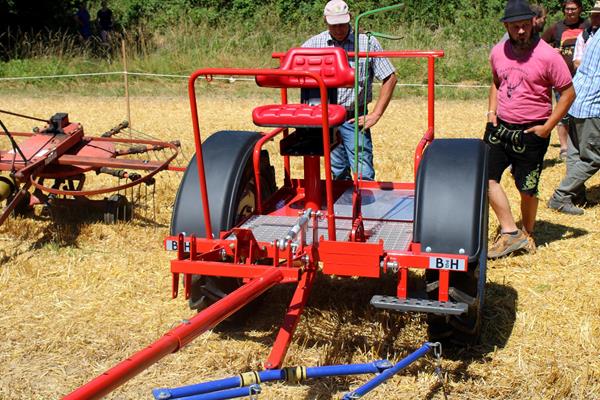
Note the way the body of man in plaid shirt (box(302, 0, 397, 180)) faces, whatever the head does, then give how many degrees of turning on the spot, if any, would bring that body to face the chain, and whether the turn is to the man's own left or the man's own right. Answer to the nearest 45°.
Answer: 0° — they already face it

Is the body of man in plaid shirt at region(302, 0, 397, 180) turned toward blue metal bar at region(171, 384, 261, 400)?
yes

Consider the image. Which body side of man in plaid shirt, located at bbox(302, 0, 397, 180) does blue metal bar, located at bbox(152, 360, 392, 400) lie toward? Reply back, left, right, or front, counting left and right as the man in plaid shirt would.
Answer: front

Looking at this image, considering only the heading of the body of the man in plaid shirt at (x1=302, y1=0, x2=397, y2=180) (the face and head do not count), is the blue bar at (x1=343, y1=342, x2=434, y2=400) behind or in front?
in front

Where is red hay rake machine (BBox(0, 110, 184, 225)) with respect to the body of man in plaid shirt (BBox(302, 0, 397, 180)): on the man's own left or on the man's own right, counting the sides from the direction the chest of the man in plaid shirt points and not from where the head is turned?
on the man's own right

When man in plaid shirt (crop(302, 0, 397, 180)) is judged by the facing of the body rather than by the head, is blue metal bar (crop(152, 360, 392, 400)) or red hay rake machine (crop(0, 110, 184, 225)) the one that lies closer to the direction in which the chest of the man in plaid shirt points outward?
the blue metal bar

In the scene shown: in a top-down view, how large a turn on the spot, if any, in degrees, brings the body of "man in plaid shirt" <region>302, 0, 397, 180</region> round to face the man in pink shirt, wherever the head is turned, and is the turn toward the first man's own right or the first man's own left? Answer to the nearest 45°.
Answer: approximately 45° to the first man's own left

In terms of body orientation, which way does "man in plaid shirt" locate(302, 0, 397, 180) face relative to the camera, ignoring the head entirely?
toward the camera

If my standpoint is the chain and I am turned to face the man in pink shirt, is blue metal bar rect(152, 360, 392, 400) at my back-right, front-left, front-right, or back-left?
back-left

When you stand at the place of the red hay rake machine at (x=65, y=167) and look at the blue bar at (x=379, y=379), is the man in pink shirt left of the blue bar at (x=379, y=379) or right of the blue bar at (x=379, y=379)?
left

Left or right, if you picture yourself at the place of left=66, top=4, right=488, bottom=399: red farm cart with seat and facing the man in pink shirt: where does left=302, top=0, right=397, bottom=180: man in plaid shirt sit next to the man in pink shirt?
left
